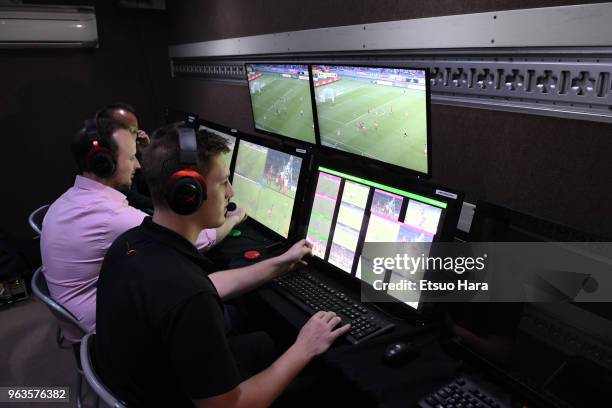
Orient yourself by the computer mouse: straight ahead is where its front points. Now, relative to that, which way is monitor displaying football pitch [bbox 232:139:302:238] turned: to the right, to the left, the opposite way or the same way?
the opposite way

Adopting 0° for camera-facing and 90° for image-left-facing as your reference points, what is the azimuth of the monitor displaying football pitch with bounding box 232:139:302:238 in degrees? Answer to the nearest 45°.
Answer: approximately 45°

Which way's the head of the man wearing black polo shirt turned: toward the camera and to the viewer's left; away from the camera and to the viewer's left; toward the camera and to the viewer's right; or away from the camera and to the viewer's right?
away from the camera and to the viewer's right

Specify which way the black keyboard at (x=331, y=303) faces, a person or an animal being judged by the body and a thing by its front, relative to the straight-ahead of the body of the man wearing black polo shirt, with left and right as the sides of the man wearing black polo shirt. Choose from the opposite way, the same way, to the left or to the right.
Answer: the opposite way

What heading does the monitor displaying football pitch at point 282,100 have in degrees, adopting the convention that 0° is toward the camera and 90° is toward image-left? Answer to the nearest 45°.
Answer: approximately 45°

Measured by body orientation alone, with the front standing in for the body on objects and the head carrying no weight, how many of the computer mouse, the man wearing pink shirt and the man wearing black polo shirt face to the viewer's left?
0

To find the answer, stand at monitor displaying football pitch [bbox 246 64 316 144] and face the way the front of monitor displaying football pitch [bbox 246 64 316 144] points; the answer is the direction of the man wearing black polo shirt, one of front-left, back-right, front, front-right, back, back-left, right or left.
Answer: front-left

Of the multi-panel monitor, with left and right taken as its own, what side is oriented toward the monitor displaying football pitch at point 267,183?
right

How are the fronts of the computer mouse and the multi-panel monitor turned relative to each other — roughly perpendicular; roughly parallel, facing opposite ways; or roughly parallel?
roughly parallel, facing opposite ways

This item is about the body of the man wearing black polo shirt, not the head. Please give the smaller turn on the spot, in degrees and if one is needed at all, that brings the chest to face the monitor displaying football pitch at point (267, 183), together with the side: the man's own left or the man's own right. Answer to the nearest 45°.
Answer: approximately 45° to the man's own left

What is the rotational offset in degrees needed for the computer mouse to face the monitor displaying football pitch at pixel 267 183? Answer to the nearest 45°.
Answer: approximately 90° to its left

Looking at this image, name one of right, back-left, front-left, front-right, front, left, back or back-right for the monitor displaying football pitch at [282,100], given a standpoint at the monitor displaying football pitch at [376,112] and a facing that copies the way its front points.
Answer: right

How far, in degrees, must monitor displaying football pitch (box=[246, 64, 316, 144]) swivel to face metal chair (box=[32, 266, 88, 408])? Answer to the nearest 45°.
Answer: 0° — it already faces it

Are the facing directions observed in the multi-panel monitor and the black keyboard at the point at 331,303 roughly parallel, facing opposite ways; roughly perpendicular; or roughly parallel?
roughly parallel
